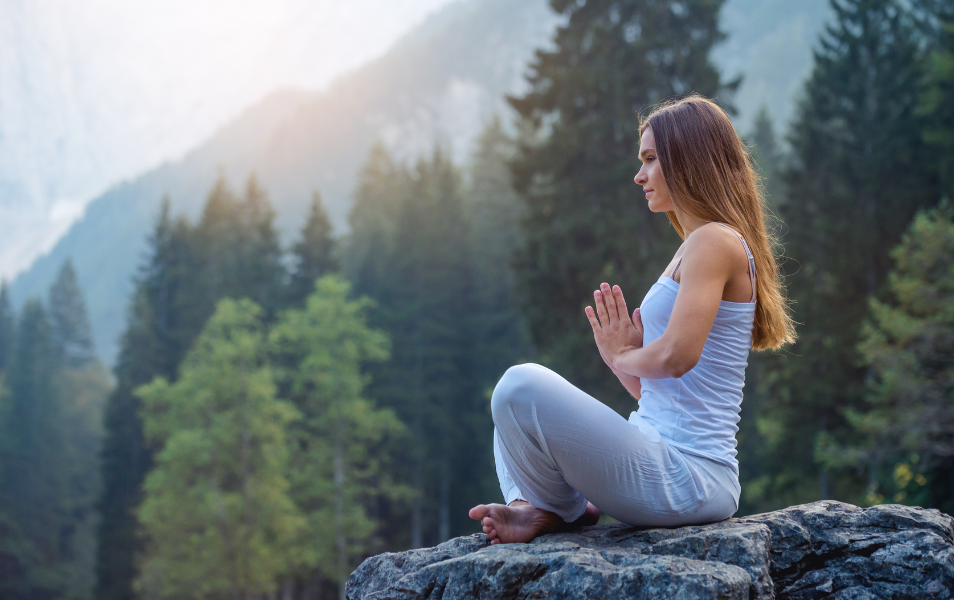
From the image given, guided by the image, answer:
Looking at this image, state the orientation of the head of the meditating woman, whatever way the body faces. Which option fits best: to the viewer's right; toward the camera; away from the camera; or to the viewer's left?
to the viewer's left

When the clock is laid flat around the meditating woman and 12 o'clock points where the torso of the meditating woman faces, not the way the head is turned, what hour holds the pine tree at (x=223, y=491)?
The pine tree is roughly at 2 o'clock from the meditating woman.

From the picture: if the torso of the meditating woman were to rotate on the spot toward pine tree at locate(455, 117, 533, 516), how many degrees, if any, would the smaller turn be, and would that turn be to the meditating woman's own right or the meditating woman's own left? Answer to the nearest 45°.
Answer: approximately 90° to the meditating woman's own right

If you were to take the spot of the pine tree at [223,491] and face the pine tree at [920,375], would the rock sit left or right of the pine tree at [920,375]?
right

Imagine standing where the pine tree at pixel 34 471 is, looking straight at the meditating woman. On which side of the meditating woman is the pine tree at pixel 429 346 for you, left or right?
left

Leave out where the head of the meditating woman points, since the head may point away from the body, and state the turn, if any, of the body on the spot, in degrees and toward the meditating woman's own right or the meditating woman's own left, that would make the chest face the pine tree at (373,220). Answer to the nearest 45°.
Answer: approximately 90° to the meditating woman's own right

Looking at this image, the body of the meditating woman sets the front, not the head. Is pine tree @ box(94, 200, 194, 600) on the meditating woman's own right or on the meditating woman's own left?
on the meditating woman's own right

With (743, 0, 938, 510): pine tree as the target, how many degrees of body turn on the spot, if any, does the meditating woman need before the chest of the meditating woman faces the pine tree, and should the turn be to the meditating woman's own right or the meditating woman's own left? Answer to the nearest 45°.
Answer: approximately 90° to the meditating woman's own right

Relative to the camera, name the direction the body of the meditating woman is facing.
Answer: to the viewer's left
